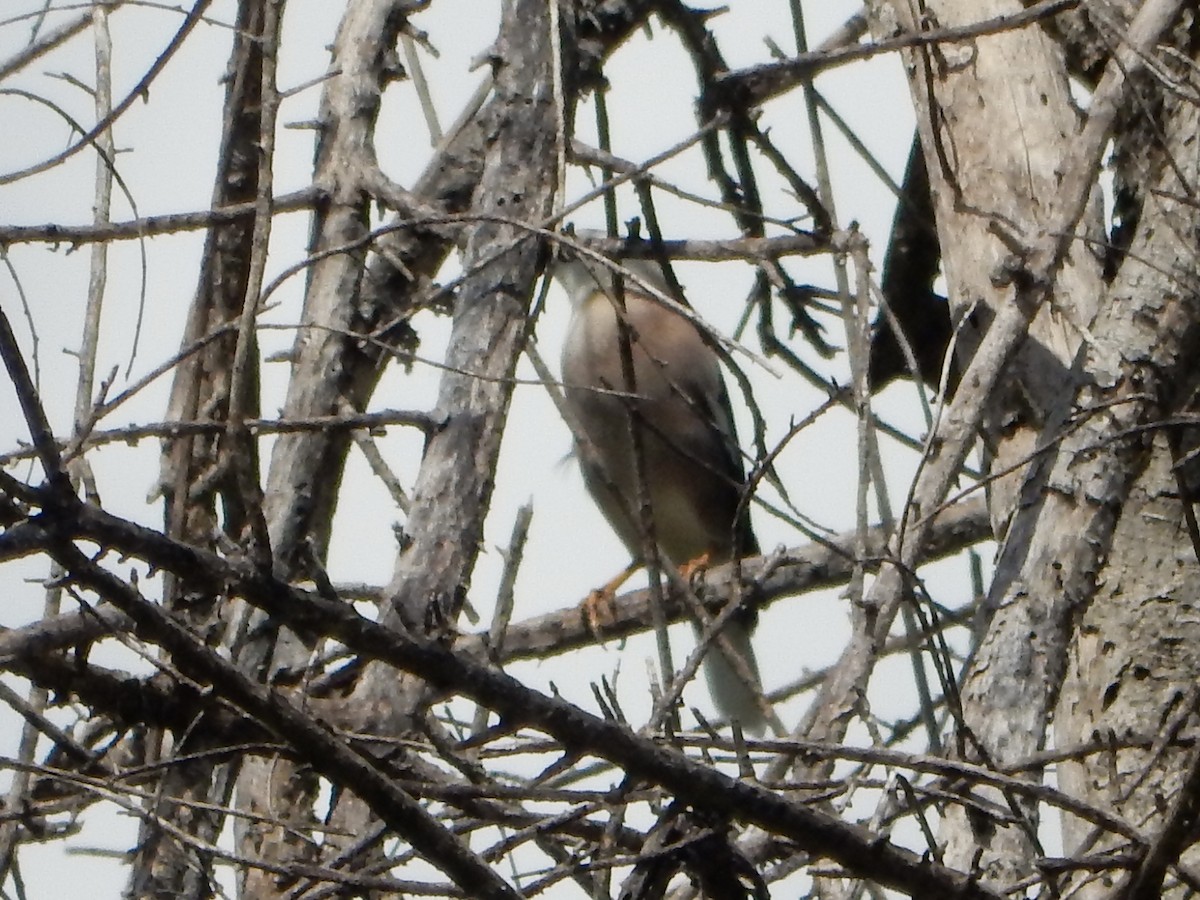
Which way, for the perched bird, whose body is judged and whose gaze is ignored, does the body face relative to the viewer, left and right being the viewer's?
facing the viewer and to the left of the viewer
